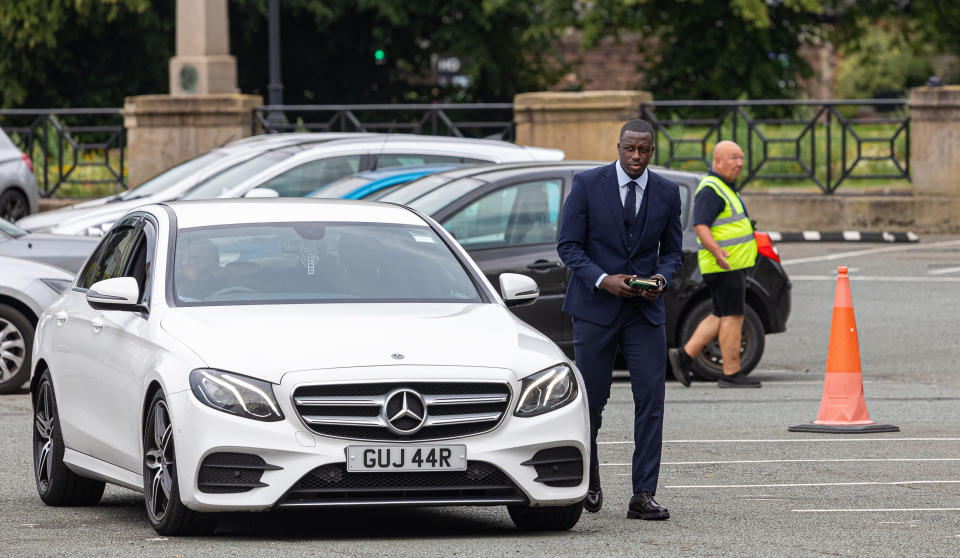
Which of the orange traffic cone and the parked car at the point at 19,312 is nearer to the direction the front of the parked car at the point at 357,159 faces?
the parked car

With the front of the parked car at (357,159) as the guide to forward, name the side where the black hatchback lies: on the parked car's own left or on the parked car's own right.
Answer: on the parked car's own left

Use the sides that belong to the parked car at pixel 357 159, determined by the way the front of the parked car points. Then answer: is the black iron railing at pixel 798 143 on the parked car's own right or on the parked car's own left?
on the parked car's own right

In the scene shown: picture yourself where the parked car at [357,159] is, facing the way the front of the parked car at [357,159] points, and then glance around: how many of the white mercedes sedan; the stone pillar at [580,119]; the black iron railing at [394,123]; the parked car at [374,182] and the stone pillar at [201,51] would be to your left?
2

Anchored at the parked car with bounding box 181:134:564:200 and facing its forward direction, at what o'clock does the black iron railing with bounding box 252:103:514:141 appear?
The black iron railing is roughly at 3 o'clock from the parked car.

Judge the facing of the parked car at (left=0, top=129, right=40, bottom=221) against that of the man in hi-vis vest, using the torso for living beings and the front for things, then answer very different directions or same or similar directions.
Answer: very different directions

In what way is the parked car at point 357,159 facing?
to the viewer's left
